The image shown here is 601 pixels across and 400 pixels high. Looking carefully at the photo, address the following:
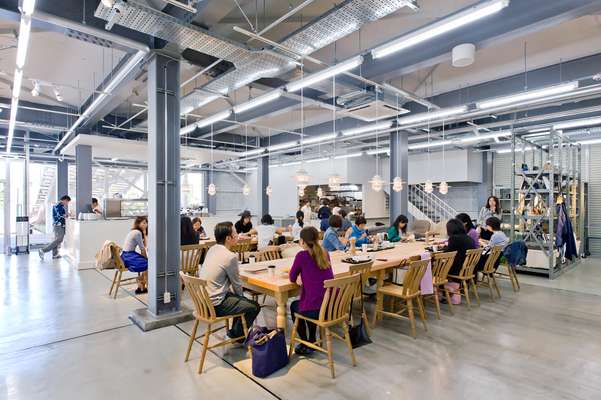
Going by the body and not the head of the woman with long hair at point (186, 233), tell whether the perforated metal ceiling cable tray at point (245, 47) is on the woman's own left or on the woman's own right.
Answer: on the woman's own right

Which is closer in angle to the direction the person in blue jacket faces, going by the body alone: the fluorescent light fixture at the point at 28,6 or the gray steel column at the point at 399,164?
the fluorescent light fixture

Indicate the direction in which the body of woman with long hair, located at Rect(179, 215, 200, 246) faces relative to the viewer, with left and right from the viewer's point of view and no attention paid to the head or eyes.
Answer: facing away from the viewer and to the right of the viewer

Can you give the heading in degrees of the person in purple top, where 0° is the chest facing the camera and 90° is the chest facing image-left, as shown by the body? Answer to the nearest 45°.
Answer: approximately 135°

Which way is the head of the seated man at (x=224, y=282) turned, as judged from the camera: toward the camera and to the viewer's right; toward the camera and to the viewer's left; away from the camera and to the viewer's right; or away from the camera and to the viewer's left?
away from the camera and to the viewer's right

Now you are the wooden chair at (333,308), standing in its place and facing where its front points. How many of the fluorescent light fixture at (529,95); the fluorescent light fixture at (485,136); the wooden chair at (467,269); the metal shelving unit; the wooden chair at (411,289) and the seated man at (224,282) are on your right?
5

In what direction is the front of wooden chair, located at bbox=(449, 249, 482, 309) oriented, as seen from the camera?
facing away from the viewer and to the left of the viewer

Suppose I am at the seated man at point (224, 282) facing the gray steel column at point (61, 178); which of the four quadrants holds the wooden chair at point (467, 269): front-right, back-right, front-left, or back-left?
back-right
